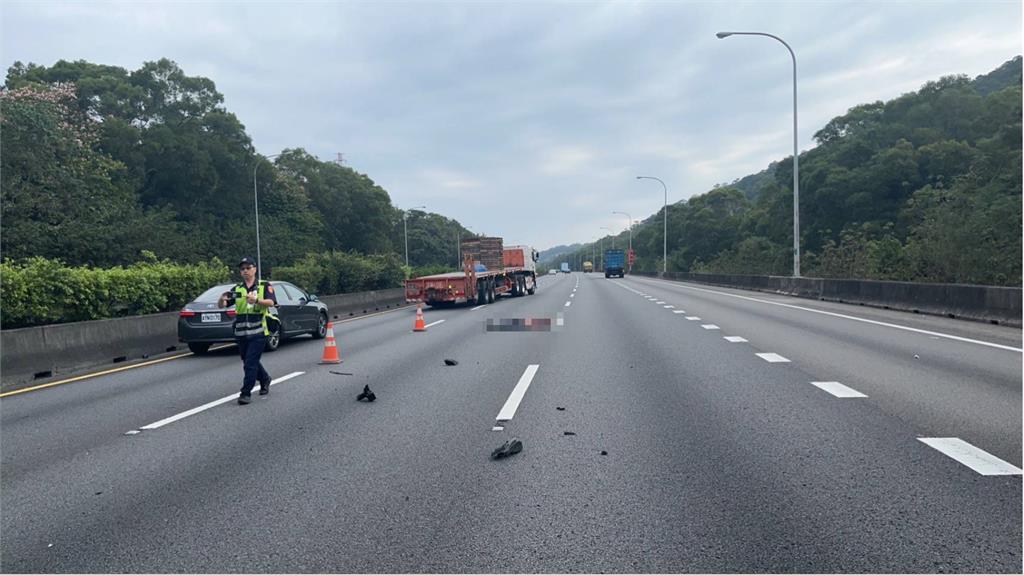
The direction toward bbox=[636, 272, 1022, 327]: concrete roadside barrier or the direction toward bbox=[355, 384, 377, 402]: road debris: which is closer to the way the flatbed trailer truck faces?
the concrete roadside barrier

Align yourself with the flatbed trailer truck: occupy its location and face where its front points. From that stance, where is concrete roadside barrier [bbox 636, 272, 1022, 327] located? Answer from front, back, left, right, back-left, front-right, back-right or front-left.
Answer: right

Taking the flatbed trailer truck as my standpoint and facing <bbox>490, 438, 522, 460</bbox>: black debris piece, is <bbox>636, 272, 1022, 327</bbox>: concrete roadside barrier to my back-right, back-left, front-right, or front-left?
front-left

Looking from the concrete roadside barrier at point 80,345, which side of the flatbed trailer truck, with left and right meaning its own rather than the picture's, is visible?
back

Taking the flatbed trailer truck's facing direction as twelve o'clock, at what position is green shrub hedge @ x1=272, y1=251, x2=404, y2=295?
The green shrub hedge is roughly at 8 o'clock from the flatbed trailer truck.

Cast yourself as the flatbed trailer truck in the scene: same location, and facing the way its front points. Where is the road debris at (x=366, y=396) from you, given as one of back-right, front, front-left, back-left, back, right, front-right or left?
back-right

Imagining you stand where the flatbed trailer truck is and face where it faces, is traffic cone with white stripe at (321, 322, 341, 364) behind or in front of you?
behind

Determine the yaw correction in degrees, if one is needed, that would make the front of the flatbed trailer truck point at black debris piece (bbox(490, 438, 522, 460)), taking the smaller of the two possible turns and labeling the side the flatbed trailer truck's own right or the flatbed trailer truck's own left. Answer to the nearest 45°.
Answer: approximately 135° to the flatbed trailer truck's own right

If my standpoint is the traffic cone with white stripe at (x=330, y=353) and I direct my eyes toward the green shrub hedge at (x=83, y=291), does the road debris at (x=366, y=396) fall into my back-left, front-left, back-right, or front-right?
back-left

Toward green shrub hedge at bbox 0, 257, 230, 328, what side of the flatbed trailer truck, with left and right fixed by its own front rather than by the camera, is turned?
back

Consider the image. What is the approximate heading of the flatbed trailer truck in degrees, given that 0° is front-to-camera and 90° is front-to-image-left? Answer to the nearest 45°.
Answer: approximately 225°
